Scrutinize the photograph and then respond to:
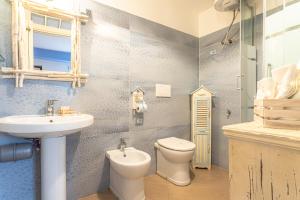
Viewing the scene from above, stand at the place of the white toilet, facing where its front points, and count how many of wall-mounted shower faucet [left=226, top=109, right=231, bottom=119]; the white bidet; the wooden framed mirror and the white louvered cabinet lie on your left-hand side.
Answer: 2

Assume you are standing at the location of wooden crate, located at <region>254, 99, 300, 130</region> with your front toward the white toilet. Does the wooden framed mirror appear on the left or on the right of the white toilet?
left

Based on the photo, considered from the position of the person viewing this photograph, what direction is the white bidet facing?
facing the viewer and to the right of the viewer

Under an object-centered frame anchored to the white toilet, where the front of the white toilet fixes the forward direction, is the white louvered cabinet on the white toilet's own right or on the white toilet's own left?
on the white toilet's own left

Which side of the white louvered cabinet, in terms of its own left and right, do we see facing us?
front

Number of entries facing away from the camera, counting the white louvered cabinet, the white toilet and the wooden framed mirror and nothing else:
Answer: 0

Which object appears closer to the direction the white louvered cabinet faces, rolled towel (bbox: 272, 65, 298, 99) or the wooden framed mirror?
the rolled towel

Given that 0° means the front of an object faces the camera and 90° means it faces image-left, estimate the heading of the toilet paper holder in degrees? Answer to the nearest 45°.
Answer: approximately 315°

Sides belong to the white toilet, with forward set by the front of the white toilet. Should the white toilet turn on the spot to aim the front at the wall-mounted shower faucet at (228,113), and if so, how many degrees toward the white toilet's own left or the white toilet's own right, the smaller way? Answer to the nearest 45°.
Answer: approximately 90° to the white toilet's own left

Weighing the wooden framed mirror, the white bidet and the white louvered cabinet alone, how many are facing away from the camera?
0
